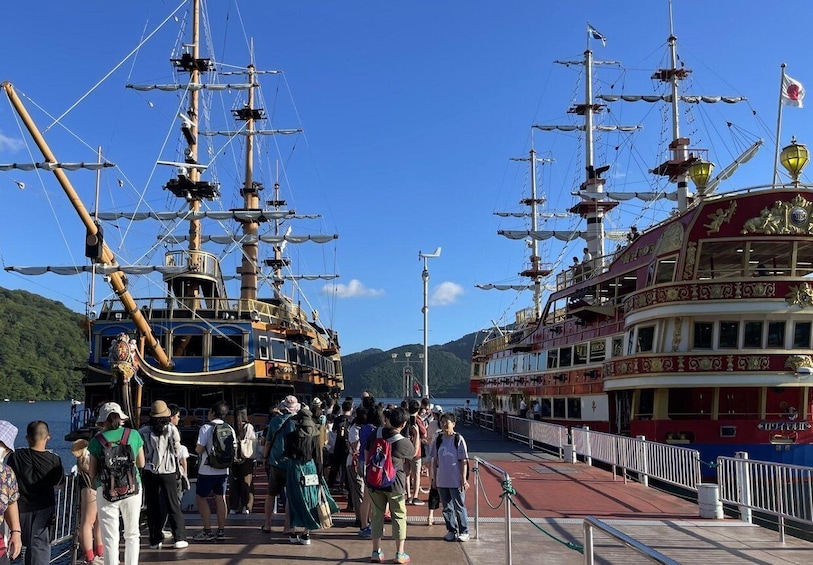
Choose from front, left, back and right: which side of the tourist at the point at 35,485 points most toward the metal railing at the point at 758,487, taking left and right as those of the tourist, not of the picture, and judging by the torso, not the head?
right

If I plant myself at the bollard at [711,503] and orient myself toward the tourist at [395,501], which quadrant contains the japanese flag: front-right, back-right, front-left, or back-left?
back-right

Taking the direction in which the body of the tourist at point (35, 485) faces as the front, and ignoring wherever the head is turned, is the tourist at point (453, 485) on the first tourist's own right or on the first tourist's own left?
on the first tourist's own right

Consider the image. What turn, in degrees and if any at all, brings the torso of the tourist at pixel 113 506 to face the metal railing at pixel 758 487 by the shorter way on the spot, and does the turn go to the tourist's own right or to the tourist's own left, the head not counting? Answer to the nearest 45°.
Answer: approximately 90° to the tourist's own right

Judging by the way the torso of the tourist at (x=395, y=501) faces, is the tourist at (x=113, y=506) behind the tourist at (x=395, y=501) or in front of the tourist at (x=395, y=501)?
behind

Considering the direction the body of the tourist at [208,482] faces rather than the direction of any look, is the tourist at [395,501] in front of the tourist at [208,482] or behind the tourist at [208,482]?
behind

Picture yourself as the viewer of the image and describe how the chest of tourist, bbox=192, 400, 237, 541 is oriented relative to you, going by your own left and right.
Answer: facing away from the viewer and to the left of the viewer

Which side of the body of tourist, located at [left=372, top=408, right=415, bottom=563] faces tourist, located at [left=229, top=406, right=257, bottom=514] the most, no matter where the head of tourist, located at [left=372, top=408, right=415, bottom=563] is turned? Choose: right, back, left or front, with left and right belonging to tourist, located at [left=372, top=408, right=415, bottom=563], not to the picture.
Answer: left

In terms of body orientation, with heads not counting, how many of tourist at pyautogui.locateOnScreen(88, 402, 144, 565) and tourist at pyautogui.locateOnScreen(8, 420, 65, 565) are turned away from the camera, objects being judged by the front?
2

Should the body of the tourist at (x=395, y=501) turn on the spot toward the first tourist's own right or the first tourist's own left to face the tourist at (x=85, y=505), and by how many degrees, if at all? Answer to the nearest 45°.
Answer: approximately 135° to the first tourist's own left

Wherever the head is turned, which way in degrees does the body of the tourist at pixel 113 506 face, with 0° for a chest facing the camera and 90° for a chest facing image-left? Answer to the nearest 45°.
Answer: approximately 180°

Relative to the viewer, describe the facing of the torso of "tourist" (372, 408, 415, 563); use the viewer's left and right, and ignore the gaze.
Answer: facing away from the viewer and to the right of the viewer

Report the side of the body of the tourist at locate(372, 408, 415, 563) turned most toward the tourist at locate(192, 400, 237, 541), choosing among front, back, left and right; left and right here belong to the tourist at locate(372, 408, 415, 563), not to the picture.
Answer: left
